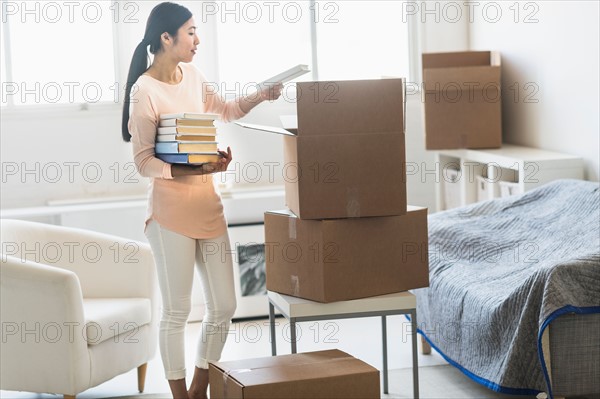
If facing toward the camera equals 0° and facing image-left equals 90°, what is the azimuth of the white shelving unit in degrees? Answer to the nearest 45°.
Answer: approximately 45°

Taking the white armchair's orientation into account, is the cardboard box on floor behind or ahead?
ahead

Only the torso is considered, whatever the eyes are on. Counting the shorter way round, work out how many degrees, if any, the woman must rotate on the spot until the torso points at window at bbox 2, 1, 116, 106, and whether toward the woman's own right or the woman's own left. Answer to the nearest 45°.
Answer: approximately 135° to the woman's own left

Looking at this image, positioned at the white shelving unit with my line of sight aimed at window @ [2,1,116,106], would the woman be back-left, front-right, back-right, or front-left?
front-left

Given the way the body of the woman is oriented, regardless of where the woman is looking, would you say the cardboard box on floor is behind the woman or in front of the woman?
in front

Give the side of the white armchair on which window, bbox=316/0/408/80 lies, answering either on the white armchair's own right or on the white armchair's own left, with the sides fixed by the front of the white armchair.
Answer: on the white armchair's own left

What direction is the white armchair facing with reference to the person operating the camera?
facing the viewer and to the right of the viewer

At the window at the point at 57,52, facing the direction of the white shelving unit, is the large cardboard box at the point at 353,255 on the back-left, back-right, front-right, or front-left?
front-right

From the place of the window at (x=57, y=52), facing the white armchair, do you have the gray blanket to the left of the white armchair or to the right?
left

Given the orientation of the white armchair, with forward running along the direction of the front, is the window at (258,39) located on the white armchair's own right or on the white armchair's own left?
on the white armchair's own left

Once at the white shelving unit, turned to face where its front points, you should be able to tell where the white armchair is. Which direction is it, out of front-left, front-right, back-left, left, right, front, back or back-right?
front

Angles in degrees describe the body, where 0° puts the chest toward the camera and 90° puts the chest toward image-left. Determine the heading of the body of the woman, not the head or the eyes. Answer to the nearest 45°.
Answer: approximately 315°

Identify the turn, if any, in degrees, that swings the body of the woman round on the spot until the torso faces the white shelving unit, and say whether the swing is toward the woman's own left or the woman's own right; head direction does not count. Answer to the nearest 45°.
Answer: approximately 90° to the woman's own left

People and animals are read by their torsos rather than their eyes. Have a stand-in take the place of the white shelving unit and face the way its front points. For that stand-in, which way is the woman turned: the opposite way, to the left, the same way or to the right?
to the left

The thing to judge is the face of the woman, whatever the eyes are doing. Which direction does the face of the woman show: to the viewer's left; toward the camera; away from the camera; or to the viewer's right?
to the viewer's right

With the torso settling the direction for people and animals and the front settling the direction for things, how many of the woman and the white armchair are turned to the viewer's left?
0
